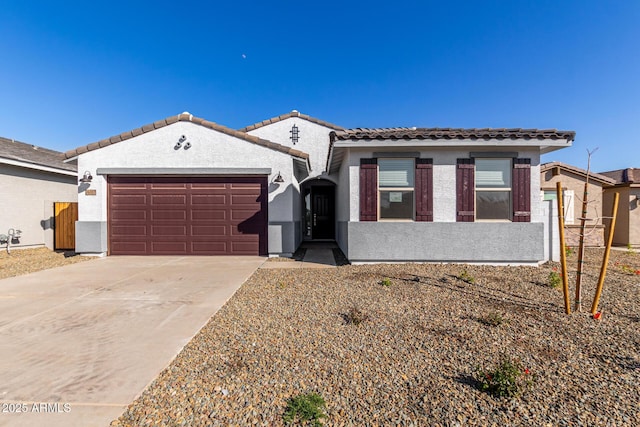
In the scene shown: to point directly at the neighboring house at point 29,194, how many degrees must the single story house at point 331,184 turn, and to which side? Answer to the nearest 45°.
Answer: approximately 90° to its right

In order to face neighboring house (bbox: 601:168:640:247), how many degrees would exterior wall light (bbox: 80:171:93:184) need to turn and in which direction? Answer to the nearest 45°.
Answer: approximately 45° to its left

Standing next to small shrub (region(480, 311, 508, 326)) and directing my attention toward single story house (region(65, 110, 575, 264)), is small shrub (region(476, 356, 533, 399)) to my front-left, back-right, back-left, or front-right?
back-left

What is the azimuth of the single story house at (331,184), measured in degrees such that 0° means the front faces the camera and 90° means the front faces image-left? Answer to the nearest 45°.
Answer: approximately 0°

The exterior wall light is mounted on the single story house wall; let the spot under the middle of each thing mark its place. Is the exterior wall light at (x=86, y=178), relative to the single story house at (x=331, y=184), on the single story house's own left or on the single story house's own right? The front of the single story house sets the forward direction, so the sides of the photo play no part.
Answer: on the single story house's own right

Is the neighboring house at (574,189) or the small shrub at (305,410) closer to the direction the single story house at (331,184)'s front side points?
the small shrub

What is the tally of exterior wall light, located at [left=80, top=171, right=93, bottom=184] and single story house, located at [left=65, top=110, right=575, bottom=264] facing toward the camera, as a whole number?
2

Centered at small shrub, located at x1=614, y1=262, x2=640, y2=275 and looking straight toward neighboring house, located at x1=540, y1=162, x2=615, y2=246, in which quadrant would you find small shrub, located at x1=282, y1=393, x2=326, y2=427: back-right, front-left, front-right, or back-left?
back-left

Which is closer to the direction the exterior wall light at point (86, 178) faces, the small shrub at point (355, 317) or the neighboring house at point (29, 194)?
the small shrub
